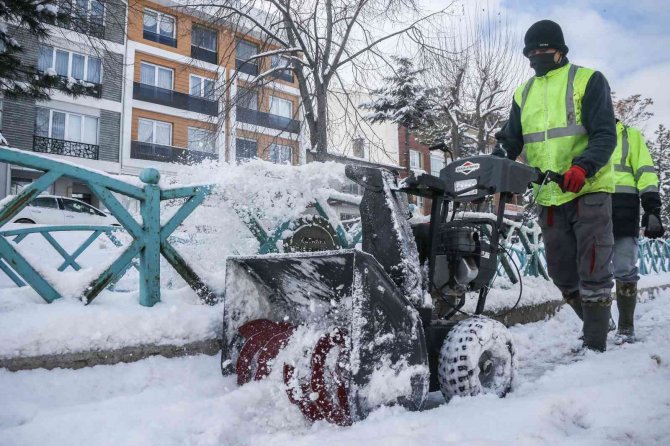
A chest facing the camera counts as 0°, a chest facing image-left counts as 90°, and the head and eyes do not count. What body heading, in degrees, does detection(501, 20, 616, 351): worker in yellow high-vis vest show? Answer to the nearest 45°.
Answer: approximately 45°

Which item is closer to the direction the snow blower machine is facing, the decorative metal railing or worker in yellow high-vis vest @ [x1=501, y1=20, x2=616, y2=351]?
the decorative metal railing

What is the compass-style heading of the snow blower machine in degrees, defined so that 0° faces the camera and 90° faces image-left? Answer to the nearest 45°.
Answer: approximately 45°

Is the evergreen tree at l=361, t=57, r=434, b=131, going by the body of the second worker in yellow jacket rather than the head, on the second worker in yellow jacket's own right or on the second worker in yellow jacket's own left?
on the second worker in yellow jacket's own right

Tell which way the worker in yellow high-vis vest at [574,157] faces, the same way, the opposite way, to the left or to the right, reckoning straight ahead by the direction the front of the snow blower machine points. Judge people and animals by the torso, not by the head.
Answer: the same way

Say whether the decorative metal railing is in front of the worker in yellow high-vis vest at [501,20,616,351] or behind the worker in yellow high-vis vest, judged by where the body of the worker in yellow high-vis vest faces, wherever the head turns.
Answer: in front

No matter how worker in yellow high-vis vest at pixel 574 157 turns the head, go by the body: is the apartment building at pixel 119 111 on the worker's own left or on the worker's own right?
on the worker's own right

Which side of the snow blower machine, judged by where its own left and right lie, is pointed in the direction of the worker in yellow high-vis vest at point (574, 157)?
back

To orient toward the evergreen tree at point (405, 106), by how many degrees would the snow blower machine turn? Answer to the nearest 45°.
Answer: approximately 135° to its right

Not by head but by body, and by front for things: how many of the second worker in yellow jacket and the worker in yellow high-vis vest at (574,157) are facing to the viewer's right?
0

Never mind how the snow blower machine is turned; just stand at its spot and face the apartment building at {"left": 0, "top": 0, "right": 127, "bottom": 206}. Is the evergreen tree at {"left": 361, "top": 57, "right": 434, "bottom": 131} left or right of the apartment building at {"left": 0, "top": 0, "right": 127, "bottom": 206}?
right

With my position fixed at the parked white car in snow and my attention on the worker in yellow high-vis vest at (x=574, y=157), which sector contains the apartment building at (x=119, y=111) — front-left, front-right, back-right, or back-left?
back-left

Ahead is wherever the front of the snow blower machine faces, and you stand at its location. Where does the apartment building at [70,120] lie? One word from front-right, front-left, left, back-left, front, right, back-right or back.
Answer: right

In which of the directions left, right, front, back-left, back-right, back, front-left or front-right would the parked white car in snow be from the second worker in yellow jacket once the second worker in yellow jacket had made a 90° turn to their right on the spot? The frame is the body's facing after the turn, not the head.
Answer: front-left

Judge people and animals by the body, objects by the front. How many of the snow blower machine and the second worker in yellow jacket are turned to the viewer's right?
0

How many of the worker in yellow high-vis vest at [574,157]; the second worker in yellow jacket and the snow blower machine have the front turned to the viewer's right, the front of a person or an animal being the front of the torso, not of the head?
0

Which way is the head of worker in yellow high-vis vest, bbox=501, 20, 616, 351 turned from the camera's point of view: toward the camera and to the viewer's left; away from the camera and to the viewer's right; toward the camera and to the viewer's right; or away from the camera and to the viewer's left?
toward the camera and to the viewer's left

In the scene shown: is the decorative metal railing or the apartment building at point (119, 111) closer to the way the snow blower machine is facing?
the decorative metal railing
